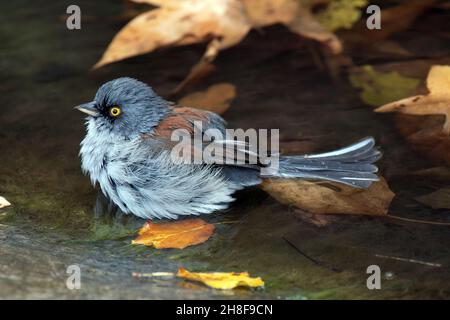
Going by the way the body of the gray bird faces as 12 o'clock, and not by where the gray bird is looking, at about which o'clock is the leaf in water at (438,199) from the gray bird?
The leaf in water is roughly at 6 o'clock from the gray bird.

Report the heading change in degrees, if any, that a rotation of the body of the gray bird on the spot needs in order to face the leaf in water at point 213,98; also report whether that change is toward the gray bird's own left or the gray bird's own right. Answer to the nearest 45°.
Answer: approximately 90° to the gray bird's own right

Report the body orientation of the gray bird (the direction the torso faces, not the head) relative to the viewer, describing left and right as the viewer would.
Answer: facing to the left of the viewer

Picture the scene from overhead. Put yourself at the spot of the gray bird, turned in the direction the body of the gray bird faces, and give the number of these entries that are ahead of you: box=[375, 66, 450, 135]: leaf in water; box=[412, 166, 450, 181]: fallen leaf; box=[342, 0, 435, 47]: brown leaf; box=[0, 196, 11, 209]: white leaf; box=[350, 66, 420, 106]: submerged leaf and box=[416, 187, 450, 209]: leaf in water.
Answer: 1

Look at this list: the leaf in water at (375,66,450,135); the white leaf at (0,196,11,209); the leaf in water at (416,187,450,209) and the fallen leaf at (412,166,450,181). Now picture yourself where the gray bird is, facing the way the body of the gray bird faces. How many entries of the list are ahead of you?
1

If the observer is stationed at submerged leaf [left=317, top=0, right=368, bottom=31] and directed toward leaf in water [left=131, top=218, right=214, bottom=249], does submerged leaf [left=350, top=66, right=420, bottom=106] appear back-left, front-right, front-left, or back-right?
front-left

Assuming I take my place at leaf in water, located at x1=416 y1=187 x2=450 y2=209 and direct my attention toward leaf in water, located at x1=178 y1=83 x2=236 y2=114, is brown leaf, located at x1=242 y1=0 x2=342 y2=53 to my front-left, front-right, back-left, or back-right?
front-right

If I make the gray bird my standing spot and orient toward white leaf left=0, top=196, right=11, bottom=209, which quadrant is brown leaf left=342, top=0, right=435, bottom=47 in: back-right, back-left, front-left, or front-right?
back-right

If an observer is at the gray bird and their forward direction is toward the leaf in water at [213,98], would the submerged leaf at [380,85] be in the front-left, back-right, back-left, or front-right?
front-right

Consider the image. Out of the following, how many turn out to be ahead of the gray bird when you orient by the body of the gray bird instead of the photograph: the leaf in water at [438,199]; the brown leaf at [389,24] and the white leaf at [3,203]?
1

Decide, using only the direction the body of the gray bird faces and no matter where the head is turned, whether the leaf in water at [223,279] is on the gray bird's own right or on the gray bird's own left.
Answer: on the gray bird's own left

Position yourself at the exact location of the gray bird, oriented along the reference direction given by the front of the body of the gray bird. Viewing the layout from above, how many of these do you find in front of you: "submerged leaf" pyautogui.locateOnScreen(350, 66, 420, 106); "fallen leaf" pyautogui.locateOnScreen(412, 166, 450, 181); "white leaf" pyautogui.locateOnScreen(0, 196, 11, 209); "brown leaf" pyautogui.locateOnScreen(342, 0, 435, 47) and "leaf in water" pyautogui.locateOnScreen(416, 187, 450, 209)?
1

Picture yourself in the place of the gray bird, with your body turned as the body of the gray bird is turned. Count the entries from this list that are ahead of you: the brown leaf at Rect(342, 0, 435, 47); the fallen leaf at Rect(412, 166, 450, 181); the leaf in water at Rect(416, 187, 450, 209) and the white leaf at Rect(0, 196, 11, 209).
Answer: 1

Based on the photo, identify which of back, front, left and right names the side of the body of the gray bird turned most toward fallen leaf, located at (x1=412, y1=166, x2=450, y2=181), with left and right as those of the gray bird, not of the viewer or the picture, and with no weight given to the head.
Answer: back

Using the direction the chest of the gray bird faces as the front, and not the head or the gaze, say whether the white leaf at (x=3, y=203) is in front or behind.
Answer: in front

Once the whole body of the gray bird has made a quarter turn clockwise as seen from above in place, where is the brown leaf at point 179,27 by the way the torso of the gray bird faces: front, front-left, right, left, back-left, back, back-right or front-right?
front
